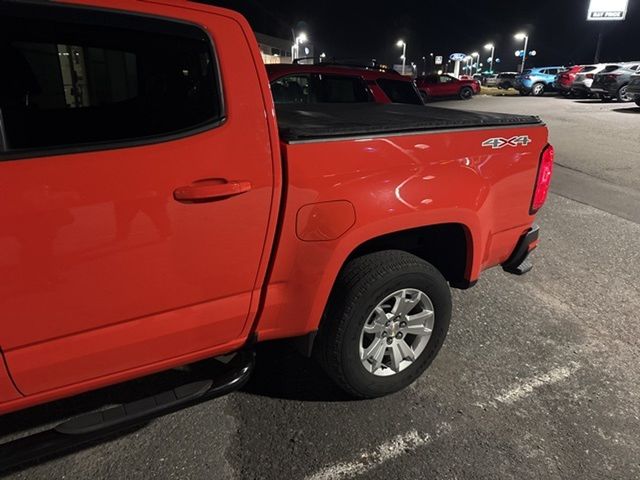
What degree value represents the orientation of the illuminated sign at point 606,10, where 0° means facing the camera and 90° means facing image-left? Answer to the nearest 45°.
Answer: approximately 0°

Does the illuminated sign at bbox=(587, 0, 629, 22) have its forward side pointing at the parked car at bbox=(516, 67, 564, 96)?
yes

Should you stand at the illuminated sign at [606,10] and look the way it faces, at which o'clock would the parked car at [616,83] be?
The parked car is roughly at 12 o'clock from the illuminated sign.

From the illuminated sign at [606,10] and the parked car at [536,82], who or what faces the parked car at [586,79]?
the illuminated sign

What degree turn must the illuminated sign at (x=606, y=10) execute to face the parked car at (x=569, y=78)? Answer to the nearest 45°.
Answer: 0° — it already faces it

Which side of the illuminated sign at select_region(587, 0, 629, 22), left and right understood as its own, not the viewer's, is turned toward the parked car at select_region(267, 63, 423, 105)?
front

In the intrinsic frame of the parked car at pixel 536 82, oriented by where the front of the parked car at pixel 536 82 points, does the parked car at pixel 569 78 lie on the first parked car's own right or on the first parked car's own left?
on the first parked car's own right

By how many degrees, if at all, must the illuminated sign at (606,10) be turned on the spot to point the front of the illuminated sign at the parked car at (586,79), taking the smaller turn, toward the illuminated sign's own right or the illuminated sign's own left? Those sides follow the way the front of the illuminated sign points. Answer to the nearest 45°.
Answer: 0° — it already faces it

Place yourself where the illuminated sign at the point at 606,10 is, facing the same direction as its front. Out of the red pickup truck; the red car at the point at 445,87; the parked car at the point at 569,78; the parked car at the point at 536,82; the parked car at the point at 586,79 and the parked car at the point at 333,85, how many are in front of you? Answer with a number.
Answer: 6
